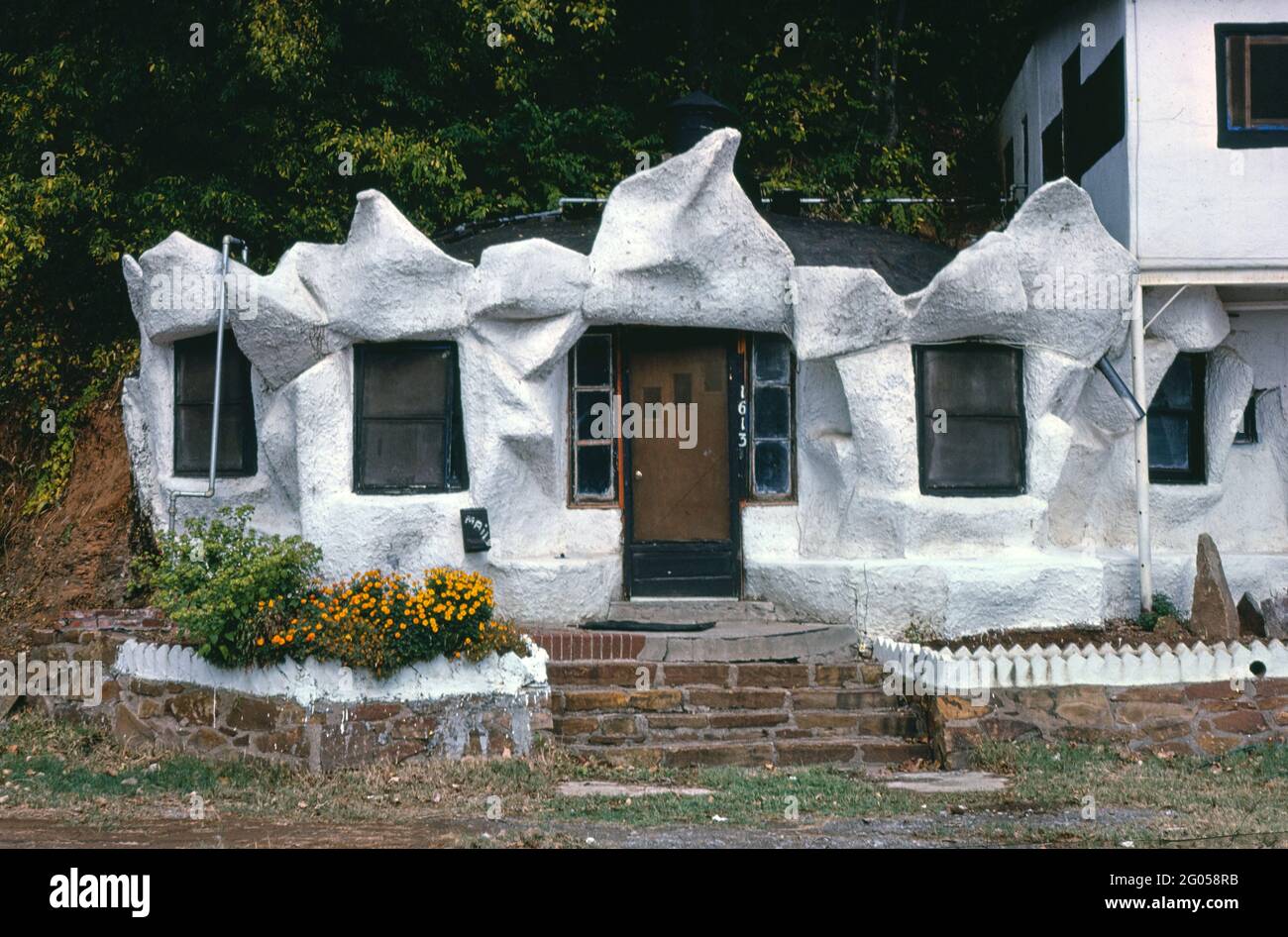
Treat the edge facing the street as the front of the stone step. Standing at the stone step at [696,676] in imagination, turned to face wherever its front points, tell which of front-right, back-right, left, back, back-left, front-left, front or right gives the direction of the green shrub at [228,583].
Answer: right

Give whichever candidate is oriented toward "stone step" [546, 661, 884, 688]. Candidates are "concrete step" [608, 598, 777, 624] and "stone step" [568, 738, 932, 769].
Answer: the concrete step

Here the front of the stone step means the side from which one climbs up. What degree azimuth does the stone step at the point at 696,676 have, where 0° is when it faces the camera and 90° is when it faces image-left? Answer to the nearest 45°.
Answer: approximately 0°

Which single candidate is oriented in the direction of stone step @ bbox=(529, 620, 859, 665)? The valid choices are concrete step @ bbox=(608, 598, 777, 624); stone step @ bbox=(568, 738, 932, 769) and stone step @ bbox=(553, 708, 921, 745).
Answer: the concrete step

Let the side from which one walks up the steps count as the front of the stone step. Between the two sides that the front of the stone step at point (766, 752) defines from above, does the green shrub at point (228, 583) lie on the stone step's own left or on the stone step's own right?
on the stone step's own right

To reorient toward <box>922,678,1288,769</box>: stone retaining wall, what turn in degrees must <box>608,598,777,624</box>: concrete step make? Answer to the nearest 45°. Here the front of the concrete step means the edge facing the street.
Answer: approximately 45° to its left

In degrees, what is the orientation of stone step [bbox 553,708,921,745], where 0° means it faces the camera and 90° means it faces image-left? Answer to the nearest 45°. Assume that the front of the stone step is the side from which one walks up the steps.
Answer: approximately 0°

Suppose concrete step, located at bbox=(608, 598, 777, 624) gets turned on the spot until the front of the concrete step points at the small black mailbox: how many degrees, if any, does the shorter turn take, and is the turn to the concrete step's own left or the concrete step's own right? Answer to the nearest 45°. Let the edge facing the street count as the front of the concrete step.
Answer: approximately 90° to the concrete step's own right

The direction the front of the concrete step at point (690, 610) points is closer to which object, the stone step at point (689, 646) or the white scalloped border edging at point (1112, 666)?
the stone step

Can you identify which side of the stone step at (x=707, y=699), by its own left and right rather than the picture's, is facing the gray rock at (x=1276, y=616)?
left

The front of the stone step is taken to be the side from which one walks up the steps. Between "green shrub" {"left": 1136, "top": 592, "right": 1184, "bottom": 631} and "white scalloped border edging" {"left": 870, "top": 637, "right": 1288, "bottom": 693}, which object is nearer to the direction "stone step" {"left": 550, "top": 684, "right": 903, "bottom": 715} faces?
the white scalloped border edging
